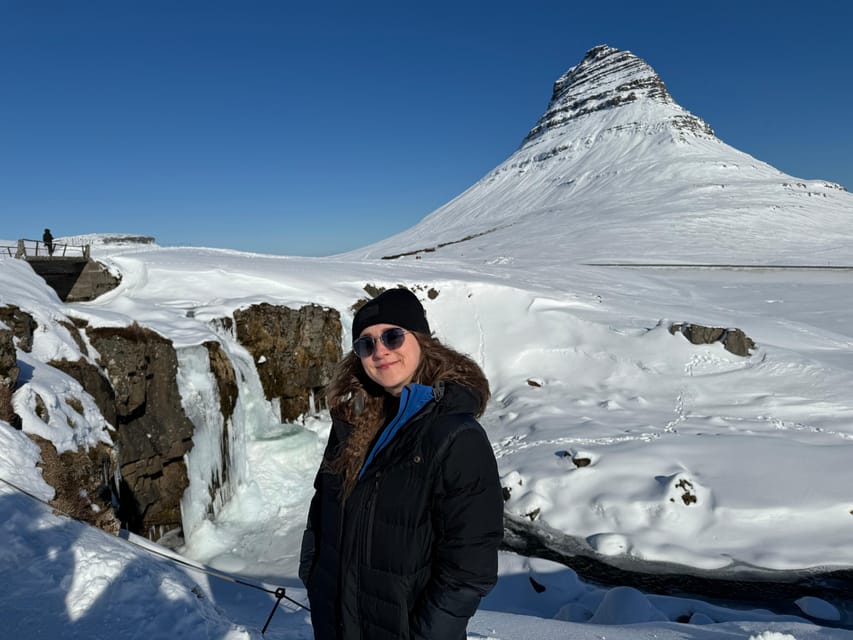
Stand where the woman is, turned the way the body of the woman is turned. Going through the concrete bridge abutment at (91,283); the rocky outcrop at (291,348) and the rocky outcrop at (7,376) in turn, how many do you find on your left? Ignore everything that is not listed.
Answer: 0

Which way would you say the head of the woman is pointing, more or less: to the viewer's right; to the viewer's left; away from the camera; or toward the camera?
toward the camera

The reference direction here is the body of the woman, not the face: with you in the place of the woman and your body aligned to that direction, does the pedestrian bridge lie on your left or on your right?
on your right

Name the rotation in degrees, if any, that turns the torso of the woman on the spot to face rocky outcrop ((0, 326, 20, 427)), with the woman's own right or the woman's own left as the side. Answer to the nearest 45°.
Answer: approximately 90° to the woman's own right

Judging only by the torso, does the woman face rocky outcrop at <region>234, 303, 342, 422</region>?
no

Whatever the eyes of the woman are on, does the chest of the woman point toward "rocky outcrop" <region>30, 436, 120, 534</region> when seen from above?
no

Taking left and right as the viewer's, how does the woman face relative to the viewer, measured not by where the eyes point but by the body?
facing the viewer and to the left of the viewer

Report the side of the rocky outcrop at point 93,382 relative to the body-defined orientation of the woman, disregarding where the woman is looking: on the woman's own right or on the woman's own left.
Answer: on the woman's own right
